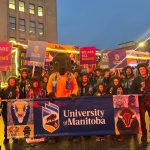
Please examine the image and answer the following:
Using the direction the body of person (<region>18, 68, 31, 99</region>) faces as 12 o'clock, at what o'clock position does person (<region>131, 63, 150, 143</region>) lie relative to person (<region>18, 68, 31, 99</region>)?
person (<region>131, 63, 150, 143</region>) is roughly at 10 o'clock from person (<region>18, 68, 31, 99</region>).

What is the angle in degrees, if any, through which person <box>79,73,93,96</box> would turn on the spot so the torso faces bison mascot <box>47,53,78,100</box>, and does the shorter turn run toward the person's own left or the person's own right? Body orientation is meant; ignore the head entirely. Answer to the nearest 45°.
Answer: approximately 45° to the person's own right

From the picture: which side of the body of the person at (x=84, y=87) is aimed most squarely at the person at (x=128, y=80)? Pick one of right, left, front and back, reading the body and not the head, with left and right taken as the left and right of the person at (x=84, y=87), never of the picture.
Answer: left

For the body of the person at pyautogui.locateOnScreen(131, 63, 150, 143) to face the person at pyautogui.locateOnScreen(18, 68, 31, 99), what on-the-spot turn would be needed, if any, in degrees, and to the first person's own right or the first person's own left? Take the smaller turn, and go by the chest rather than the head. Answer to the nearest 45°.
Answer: approximately 90° to the first person's own right

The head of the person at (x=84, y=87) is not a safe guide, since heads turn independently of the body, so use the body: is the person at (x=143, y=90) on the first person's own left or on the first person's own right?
on the first person's own left

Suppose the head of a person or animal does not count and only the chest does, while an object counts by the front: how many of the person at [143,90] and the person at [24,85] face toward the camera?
2

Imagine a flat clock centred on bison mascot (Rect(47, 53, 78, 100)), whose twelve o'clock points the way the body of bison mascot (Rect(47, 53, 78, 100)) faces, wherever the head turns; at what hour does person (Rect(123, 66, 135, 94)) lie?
person (Rect(123, 66, 135, 94)) is roughly at 8 o'clock from bison mascot (Rect(47, 53, 78, 100)).

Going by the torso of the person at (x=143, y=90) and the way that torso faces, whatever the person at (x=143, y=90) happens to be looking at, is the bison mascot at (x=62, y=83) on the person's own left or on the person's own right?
on the person's own right

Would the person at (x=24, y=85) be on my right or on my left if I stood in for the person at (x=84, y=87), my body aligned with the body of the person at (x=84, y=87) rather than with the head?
on my right
